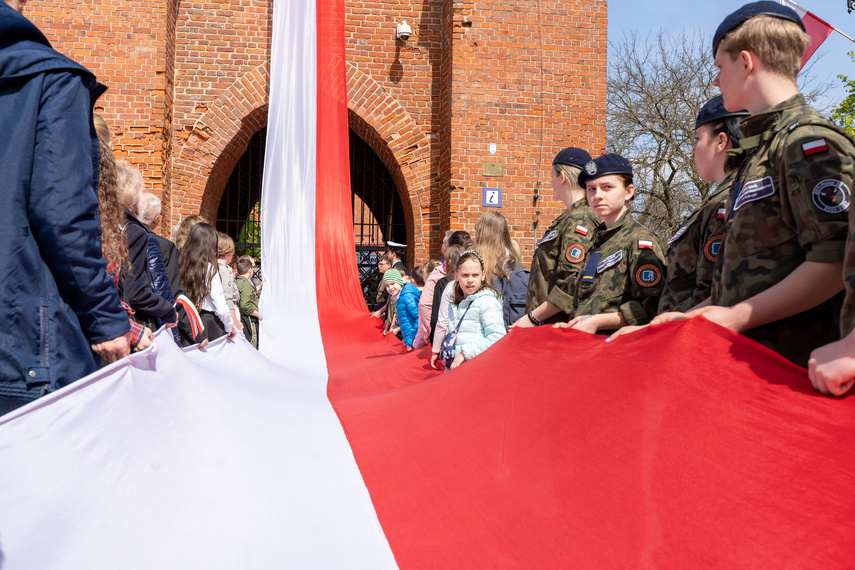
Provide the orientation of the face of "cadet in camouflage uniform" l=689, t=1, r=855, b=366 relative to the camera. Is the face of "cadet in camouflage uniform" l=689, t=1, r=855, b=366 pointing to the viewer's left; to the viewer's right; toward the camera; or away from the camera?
to the viewer's left

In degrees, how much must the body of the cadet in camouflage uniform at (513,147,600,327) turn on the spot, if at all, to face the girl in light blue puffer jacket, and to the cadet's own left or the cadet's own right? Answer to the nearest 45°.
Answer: approximately 45° to the cadet's own right

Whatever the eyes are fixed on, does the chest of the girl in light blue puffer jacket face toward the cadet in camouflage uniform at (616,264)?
no

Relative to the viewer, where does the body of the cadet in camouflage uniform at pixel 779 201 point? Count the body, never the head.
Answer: to the viewer's left

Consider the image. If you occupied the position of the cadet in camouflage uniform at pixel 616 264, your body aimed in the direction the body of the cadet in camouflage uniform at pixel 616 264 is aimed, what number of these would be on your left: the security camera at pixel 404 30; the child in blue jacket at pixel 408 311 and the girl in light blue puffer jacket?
0

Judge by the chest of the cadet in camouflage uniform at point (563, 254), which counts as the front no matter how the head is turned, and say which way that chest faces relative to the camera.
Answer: to the viewer's left

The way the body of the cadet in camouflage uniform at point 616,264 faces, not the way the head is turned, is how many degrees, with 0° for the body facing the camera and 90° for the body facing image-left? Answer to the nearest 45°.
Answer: approximately 45°

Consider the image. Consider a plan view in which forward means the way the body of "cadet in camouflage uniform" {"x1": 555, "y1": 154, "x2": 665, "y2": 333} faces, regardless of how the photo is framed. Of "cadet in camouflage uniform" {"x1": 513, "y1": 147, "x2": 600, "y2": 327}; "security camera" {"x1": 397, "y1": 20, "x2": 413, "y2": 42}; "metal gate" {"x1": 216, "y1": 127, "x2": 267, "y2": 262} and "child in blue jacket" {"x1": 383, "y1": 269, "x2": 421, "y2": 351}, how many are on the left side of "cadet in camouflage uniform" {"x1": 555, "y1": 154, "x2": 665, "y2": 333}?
0

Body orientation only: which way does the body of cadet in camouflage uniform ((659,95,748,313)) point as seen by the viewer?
to the viewer's left

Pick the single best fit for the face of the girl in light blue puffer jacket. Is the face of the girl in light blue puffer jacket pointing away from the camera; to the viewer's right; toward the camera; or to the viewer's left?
toward the camera

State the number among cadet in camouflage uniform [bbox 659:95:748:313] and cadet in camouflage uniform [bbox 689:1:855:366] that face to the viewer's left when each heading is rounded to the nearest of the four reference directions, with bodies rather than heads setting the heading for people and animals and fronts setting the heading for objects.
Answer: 2

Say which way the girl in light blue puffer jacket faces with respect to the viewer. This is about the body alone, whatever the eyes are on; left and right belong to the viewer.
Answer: facing the viewer and to the left of the viewer
